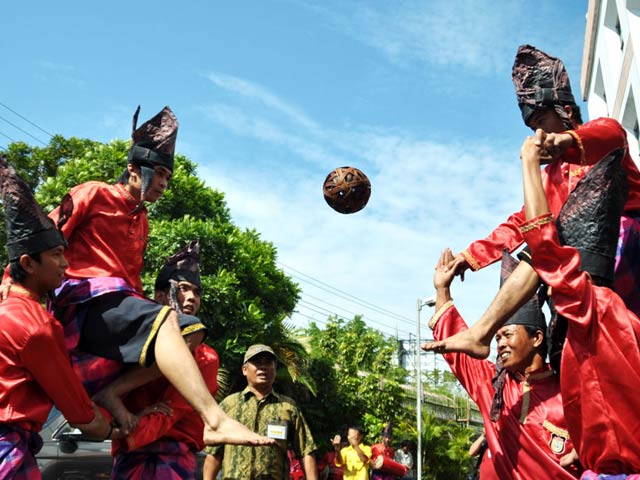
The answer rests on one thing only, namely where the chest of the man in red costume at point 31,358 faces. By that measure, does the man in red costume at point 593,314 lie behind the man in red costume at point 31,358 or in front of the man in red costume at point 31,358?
in front

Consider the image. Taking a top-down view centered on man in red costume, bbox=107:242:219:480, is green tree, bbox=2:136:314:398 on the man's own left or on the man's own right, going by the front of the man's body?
on the man's own left

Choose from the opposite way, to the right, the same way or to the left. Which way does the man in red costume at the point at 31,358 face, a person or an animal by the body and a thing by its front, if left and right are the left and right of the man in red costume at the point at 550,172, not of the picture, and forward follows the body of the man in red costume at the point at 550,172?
the opposite way

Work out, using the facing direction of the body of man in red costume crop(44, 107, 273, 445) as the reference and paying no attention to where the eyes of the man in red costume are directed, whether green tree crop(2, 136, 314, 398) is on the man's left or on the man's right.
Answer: on the man's left

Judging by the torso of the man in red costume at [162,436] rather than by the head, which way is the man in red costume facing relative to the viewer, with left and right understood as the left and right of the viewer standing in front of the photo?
facing the viewer and to the right of the viewer

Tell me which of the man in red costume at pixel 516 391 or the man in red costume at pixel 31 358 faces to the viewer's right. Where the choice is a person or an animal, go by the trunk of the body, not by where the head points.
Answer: the man in red costume at pixel 31 358

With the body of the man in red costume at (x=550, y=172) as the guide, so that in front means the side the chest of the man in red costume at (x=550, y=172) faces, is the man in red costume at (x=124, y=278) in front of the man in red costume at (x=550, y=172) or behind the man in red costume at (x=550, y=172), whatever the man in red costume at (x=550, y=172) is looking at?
in front

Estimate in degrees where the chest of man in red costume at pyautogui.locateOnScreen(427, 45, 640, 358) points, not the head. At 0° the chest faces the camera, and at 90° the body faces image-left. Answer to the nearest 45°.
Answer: approximately 45°

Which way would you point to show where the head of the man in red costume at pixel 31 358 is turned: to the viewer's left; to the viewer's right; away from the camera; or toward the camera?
to the viewer's right

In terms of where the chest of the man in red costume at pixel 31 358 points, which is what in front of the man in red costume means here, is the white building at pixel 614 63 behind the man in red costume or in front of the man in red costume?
in front

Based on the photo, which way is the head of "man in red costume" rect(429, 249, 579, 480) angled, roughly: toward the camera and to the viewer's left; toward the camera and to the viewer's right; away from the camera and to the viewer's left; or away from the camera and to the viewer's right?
toward the camera and to the viewer's left

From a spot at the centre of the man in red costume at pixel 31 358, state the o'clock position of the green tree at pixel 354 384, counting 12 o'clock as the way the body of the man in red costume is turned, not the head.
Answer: The green tree is roughly at 10 o'clock from the man in red costume.

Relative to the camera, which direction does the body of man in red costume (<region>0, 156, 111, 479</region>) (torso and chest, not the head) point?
to the viewer's right
